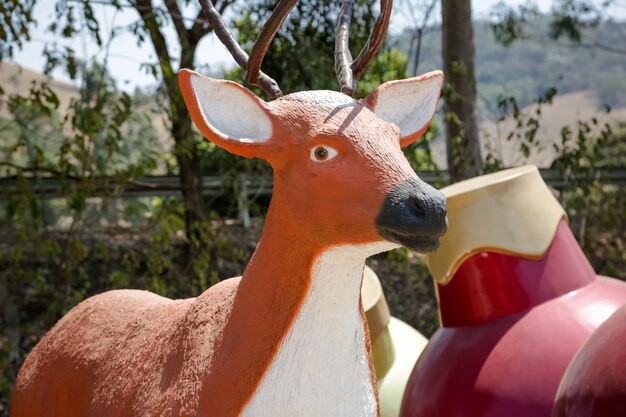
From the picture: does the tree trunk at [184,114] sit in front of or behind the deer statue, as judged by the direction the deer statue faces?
behind

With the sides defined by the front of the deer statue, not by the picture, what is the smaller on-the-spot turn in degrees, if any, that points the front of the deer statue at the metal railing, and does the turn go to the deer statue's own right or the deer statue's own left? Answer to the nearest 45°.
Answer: approximately 135° to the deer statue's own left
